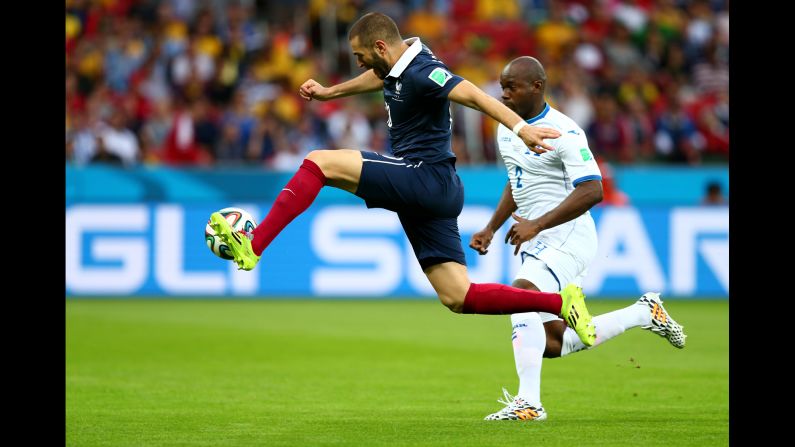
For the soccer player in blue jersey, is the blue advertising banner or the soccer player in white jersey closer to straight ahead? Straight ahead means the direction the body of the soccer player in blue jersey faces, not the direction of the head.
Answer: the blue advertising banner

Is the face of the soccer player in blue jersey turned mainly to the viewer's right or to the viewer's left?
to the viewer's left

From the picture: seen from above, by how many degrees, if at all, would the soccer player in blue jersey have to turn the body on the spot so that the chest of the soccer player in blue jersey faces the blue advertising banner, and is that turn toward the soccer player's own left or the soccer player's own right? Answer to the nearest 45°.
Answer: approximately 90° to the soccer player's own right

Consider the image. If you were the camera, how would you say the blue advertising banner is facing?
facing the viewer

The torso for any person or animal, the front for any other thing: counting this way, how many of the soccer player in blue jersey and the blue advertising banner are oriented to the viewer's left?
1

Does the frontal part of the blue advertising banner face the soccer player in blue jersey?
yes

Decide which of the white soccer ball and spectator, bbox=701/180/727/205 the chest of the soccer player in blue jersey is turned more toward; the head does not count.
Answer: the white soccer ball

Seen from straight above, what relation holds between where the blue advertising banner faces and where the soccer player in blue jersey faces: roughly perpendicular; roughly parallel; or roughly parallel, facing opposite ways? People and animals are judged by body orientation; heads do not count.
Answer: roughly perpendicular

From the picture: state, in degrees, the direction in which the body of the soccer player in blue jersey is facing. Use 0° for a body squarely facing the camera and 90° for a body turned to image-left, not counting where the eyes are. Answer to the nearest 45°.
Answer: approximately 90°

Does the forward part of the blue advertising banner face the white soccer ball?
yes

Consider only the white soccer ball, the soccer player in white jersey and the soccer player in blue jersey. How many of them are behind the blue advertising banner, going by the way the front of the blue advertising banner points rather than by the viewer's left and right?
0

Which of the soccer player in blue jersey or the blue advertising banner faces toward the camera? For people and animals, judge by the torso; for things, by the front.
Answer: the blue advertising banner
